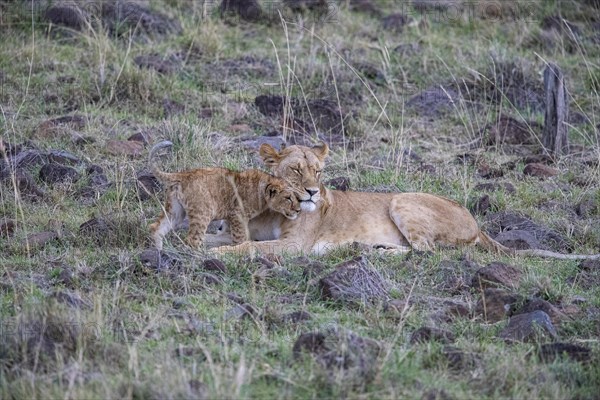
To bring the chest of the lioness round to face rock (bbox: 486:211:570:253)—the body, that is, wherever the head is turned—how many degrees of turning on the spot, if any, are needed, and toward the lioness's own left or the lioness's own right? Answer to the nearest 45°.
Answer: approximately 180°

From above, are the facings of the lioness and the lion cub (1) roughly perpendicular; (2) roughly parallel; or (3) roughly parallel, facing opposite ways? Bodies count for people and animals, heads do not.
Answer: roughly parallel, facing opposite ways

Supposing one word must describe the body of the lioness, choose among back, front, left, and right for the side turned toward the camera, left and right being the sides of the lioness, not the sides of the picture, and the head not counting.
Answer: left

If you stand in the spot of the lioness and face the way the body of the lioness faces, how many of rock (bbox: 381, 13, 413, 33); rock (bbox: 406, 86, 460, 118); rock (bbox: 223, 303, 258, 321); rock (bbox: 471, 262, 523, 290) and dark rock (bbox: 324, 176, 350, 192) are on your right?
3

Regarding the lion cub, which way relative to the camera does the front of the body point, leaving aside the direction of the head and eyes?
to the viewer's right

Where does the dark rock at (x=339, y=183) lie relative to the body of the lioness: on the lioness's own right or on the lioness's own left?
on the lioness's own right

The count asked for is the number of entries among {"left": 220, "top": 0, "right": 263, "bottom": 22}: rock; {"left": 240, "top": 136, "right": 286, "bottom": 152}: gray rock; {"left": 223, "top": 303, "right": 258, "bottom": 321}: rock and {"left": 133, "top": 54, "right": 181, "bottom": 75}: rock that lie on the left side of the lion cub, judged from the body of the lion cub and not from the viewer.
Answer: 3

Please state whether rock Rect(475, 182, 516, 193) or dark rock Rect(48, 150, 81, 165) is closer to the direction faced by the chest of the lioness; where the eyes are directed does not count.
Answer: the dark rock

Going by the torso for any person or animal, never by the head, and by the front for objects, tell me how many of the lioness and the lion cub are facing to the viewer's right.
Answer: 1

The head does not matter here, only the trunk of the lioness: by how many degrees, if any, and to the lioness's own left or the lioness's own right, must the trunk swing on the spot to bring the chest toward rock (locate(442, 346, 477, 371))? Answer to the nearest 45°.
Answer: approximately 90° to the lioness's own left

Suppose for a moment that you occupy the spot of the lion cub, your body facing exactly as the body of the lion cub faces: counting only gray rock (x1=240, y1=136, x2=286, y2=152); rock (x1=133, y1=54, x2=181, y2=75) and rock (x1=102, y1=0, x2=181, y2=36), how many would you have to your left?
3

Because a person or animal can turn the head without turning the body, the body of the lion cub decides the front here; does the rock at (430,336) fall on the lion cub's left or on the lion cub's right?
on the lion cub's right

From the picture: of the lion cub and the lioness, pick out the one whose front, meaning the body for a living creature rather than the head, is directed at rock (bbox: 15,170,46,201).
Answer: the lioness

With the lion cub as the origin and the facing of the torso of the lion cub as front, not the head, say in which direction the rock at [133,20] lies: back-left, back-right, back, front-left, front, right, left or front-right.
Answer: left

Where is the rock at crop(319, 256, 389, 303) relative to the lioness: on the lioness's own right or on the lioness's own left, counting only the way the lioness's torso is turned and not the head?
on the lioness's own left

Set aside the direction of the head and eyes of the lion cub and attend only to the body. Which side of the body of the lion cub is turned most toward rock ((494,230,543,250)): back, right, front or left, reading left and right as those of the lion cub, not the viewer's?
front
